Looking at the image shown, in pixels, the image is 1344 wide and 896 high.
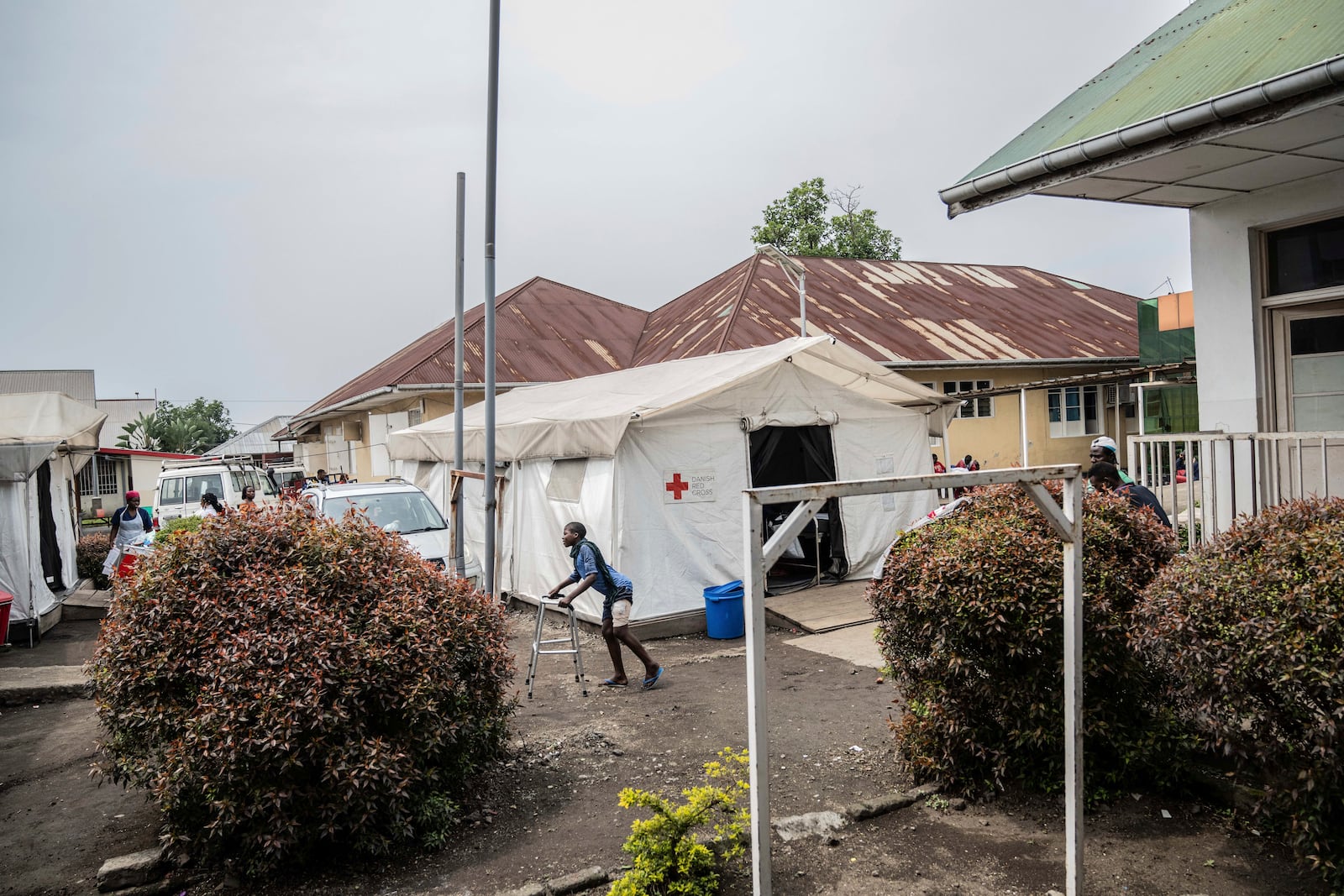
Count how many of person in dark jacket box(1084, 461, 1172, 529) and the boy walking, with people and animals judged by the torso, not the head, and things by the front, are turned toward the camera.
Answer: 0

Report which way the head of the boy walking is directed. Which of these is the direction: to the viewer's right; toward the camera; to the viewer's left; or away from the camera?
to the viewer's left

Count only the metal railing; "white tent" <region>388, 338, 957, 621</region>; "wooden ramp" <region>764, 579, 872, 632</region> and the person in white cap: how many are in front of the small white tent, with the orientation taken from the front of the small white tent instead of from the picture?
4

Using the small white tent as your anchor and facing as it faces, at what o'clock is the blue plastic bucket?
The blue plastic bucket is roughly at 12 o'clock from the small white tent.

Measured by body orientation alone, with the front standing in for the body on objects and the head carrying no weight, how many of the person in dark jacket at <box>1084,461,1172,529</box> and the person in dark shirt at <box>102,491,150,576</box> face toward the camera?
1

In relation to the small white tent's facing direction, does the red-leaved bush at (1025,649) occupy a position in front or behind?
in front

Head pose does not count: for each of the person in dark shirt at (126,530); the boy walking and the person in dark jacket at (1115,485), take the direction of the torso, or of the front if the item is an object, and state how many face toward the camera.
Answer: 1

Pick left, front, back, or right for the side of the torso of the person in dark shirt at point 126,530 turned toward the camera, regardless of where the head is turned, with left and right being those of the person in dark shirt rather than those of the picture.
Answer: front

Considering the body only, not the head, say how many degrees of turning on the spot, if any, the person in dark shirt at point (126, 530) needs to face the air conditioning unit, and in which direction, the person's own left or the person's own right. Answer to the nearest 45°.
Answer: approximately 90° to the person's own left

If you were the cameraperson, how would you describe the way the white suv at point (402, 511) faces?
facing the viewer and to the right of the viewer

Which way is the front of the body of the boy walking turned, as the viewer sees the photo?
to the viewer's left
